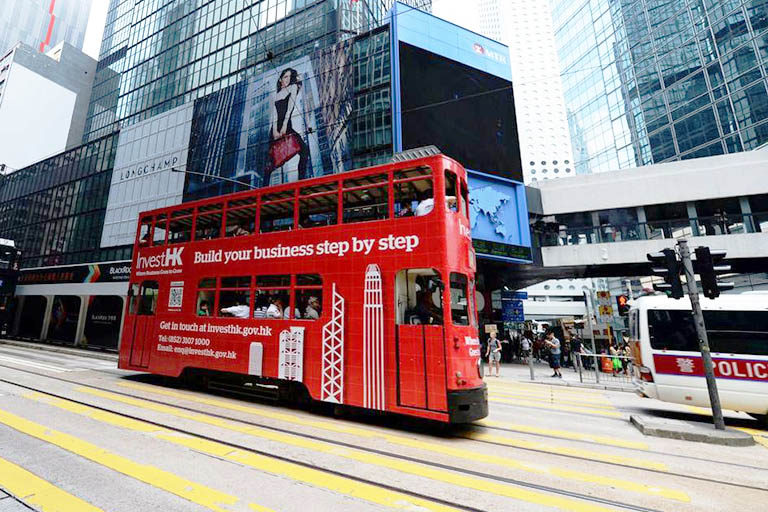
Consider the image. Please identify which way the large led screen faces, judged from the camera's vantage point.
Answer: facing the viewer and to the right of the viewer

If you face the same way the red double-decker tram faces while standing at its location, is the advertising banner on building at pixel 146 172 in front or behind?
behind

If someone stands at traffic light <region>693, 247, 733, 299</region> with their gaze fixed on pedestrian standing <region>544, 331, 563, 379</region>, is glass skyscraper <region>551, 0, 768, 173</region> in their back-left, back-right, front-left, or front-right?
front-right

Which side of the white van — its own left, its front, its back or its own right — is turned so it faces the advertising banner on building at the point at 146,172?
back

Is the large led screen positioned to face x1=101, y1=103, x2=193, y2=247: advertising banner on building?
no

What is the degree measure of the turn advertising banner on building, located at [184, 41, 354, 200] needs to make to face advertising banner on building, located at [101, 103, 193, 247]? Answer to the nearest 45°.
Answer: approximately 90° to its right

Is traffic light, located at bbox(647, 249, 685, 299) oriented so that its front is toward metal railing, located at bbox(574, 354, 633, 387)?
no

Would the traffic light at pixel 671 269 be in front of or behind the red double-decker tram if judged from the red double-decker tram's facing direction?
in front

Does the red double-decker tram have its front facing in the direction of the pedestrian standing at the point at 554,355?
no
